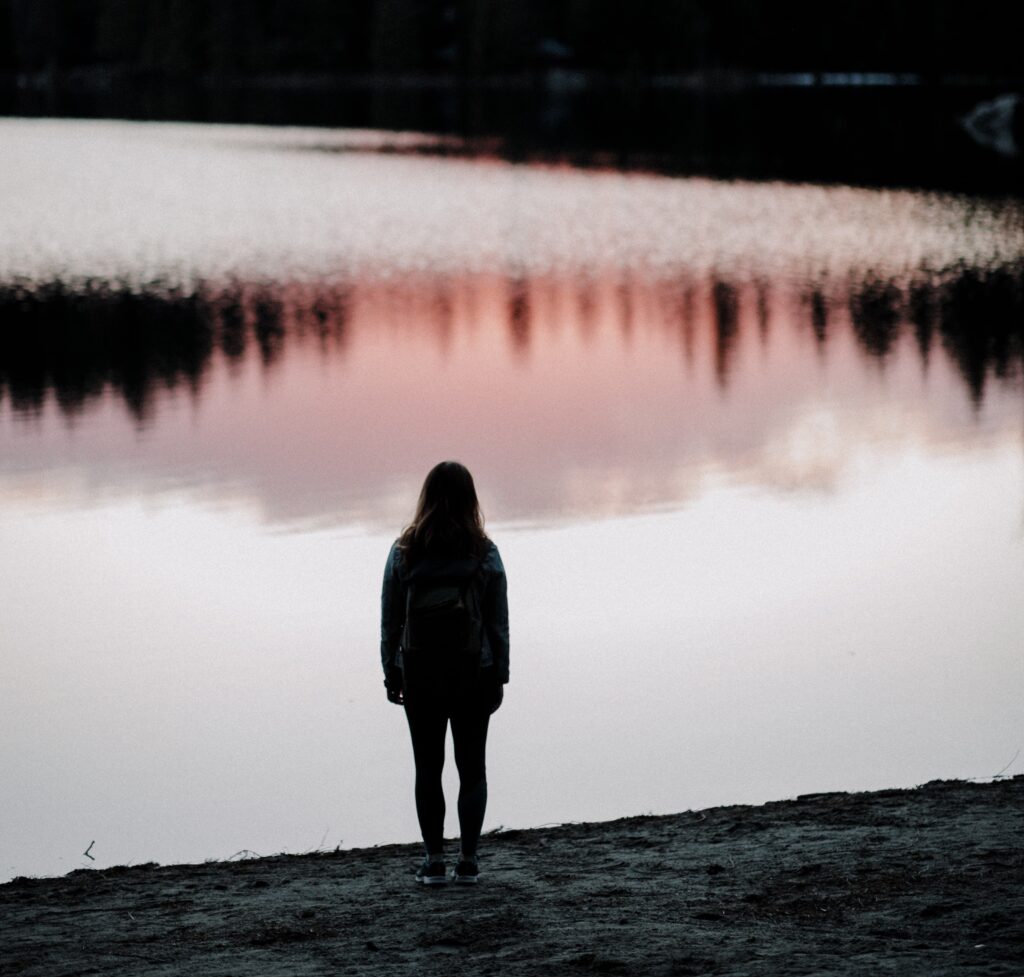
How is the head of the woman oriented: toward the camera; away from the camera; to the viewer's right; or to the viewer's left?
away from the camera

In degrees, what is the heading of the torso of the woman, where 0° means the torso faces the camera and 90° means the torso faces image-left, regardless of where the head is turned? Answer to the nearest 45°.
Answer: approximately 180°
